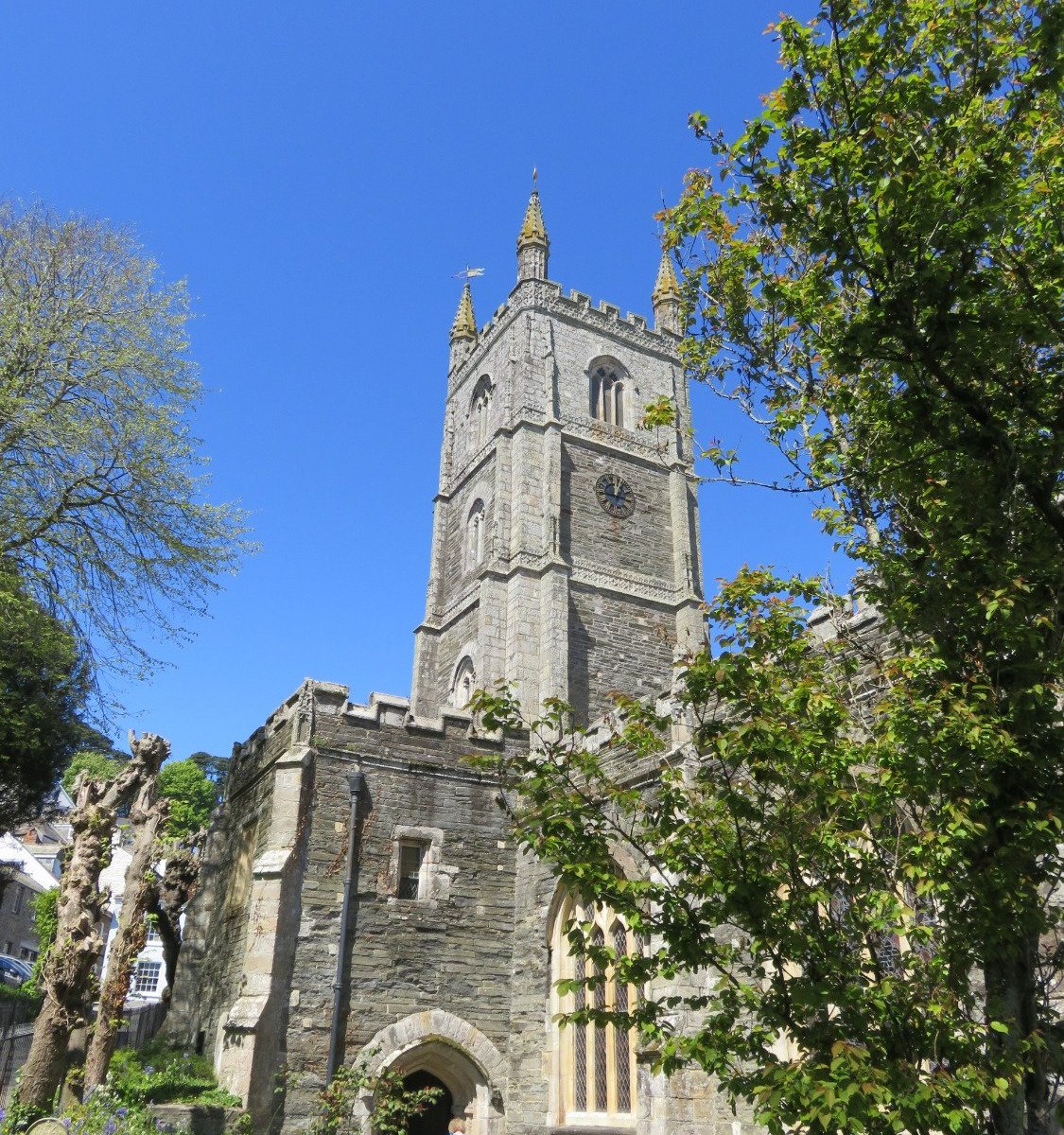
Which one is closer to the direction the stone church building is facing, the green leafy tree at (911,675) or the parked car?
the green leafy tree

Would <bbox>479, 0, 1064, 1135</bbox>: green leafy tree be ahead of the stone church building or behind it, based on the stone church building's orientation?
ahead

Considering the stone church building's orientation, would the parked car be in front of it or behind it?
behind

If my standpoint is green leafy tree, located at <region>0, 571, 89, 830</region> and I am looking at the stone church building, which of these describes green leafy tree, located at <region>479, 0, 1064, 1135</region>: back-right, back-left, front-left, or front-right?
front-right

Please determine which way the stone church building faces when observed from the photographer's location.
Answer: facing the viewer and to the right of the viewer
